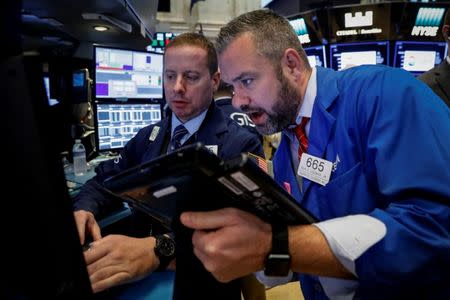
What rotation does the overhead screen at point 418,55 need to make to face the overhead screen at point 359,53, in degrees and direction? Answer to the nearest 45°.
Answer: approximately 90° to its right

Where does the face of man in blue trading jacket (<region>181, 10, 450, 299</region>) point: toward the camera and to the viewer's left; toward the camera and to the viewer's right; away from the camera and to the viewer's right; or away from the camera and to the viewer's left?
toward the camera and to the viewer's left

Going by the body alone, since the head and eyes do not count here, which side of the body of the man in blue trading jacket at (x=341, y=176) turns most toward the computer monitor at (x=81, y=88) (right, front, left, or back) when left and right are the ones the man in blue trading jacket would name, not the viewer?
right

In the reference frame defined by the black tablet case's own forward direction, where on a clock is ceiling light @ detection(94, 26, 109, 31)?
The ceiling light is roughly at 10 o'clock from the black tablet case.

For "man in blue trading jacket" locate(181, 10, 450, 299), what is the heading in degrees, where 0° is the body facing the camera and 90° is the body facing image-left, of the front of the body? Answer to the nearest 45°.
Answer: approximately 45°

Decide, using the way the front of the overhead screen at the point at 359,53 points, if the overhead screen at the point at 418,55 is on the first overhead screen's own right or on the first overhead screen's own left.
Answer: on the first overhead screen's own left

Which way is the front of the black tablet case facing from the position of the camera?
facing away from the viewer and to the right of the viewer

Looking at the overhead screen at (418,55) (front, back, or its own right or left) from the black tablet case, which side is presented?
front

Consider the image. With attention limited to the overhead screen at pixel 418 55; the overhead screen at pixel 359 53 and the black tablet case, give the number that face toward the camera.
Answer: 2

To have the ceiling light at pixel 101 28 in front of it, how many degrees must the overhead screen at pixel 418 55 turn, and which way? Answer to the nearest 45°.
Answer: approximately 45° to its right
